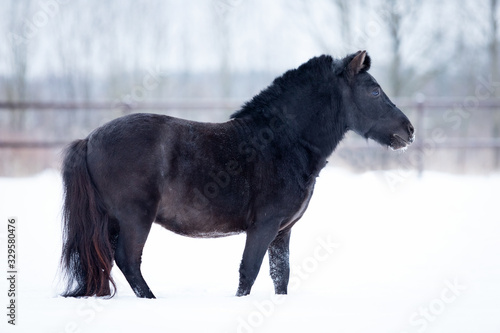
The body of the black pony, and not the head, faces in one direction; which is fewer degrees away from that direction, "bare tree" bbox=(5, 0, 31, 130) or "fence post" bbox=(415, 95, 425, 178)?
the fence post

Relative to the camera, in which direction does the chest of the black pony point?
to the viewer's right

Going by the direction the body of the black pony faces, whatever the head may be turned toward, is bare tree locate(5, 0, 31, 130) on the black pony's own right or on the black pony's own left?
on the black pony's own left

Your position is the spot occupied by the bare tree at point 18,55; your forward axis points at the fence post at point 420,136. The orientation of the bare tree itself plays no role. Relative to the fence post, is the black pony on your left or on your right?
right

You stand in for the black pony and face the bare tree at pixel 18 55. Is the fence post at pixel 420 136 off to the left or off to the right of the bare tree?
right

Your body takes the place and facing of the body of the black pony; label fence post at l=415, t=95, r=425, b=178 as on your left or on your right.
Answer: on your left
